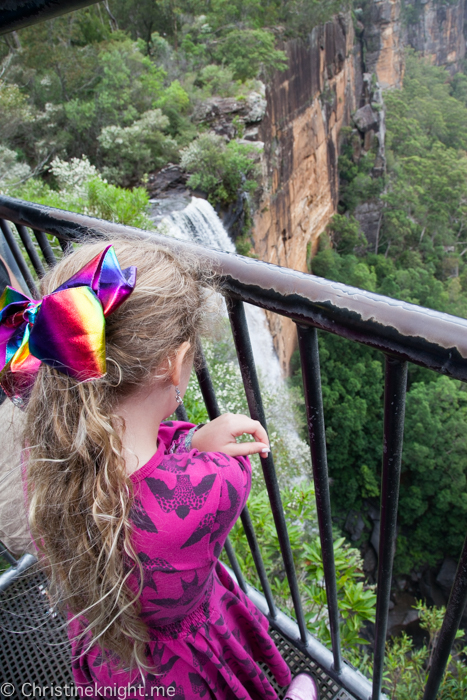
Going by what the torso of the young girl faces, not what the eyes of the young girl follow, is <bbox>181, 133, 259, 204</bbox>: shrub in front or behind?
in front

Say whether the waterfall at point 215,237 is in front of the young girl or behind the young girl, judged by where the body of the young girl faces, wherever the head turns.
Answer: in front

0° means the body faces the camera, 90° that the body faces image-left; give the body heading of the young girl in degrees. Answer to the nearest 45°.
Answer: approximately 225°

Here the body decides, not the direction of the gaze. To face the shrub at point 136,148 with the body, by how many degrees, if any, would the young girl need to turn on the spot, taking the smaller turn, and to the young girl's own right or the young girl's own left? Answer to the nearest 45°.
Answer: approximately 45° to the young girl's own left

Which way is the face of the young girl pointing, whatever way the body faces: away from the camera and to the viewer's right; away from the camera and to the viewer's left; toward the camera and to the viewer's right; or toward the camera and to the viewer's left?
away from the camera and to the viewer's right

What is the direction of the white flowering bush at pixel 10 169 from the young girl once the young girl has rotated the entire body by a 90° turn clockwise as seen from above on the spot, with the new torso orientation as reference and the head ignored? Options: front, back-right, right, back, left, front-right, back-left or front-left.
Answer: back-left
